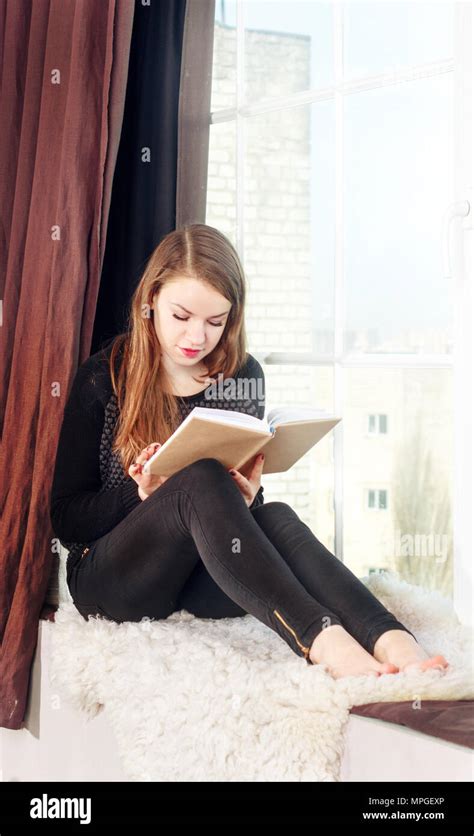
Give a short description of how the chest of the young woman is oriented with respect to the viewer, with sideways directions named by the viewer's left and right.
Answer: facing the viewer and to the right of the viewer

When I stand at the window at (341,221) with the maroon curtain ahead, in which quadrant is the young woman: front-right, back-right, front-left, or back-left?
front-left

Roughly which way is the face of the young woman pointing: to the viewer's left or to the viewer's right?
to the viewer's right

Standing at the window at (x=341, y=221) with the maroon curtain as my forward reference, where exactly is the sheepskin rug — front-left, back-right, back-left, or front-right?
front-left
